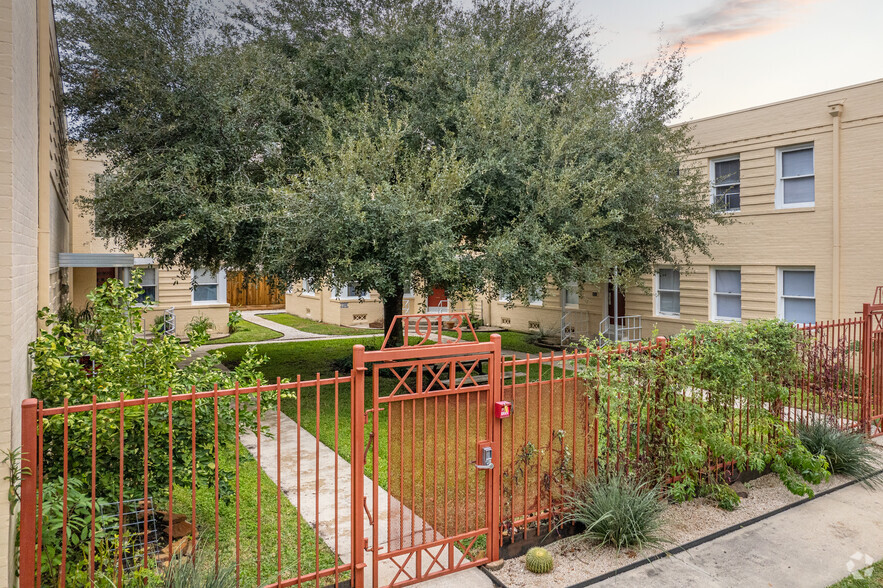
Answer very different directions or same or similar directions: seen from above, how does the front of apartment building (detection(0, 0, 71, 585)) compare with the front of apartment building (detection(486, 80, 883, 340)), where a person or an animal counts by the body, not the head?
very different directions

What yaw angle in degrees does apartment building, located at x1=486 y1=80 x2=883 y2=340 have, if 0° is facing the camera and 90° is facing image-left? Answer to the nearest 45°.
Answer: approximately 45°

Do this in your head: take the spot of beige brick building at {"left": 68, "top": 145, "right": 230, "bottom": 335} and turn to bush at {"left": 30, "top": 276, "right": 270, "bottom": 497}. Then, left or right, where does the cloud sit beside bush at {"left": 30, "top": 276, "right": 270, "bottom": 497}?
left

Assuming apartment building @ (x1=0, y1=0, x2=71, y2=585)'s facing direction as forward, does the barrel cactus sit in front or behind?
in front

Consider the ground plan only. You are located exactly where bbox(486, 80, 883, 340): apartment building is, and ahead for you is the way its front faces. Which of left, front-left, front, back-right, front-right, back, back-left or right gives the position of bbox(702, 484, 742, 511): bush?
front-left

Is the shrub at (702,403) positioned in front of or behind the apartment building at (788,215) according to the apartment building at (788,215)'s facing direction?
in front

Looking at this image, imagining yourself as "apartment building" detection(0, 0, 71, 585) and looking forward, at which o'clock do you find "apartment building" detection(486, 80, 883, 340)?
"apartment building" detection(486, 80, 883, 340) is roughly at 12 o'clock from "apartment building" detection(0, 0, 71, 585).

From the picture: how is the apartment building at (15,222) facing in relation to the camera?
to the viewer's right

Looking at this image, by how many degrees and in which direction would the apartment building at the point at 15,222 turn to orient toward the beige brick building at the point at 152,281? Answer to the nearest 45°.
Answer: approximately 90° to its left

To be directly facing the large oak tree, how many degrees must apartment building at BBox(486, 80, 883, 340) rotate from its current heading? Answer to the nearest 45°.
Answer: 0° — it already faces it

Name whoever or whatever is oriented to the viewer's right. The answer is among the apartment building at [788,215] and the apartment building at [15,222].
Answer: the apartment building at [15,222]

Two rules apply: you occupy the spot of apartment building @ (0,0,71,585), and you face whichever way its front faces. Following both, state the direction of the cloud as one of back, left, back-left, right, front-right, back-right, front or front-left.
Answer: front

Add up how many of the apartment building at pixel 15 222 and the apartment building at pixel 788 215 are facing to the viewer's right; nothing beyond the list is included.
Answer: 1

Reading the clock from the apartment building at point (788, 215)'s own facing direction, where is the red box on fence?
The red box on fence is roughly at 11 o'clock from the apartment building.
